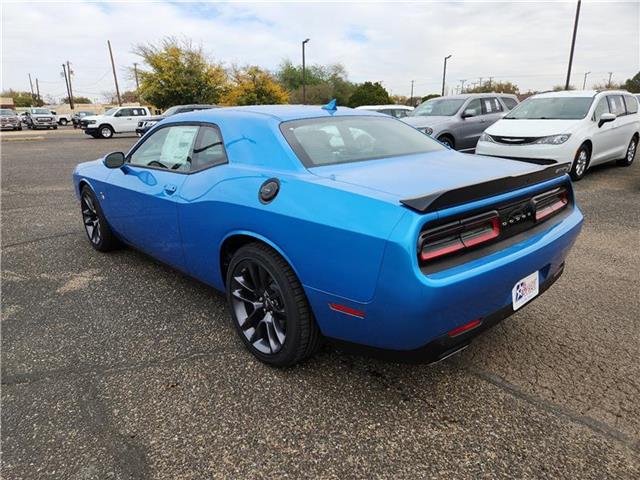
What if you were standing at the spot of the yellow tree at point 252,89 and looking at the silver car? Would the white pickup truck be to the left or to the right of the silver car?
right

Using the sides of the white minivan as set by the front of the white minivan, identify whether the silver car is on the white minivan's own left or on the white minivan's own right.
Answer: on the white minivan's own right

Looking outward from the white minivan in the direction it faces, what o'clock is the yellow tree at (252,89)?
The yellow tree is roughly at 3 o'clock from the white minivan.

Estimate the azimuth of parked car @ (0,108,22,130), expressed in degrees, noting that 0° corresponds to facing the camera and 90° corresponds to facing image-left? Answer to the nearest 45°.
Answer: approximately 315°

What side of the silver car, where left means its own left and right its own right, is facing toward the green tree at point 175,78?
right

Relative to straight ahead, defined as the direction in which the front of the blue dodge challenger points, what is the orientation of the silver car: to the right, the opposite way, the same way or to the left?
to the left

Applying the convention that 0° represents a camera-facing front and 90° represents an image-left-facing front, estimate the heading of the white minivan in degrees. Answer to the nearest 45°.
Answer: approximately 45°

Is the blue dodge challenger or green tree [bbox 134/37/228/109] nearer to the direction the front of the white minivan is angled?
the blue dodge challenger

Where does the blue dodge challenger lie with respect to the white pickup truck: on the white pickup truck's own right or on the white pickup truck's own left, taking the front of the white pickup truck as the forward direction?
on the white pickup truck's own left
